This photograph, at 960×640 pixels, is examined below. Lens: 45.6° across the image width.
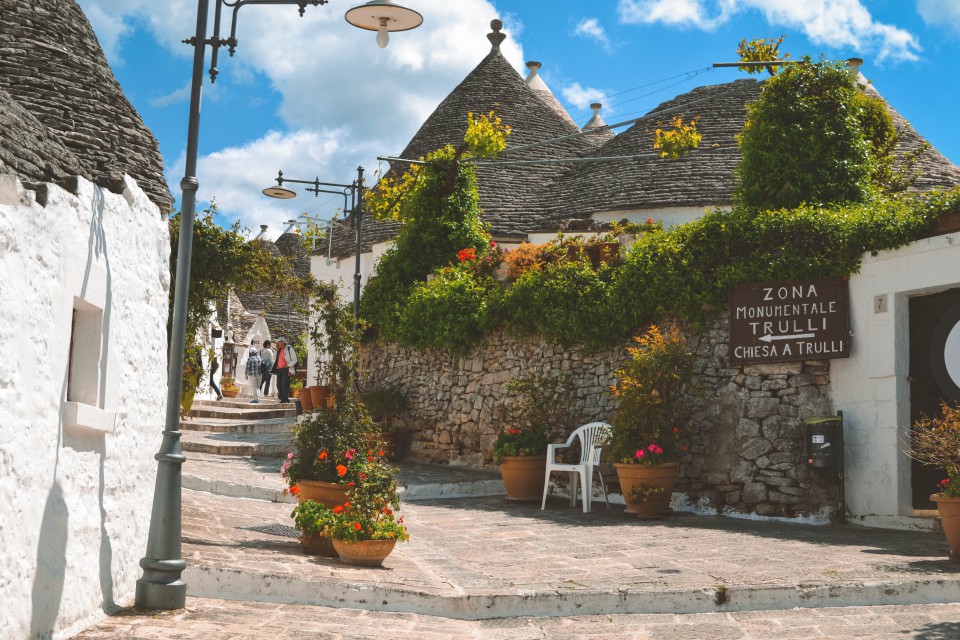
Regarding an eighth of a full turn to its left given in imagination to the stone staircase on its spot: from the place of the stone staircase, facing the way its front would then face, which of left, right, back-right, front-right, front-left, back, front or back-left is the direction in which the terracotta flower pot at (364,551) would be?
front-right

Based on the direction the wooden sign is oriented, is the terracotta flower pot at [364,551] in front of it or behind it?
in front

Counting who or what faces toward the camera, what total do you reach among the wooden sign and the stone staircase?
2

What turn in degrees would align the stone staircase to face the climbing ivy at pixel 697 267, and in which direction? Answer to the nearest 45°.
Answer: approximately 45° to its left

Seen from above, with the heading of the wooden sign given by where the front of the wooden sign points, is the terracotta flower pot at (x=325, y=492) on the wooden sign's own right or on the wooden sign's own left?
on the wooden sign's own right

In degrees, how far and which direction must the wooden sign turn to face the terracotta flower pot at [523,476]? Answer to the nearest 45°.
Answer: approximately 90° to its right

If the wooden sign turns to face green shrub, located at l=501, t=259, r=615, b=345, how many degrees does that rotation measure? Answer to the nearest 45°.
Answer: approximately 135° to its right

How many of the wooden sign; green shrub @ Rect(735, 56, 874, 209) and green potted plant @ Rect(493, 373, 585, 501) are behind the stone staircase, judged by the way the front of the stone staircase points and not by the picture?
0

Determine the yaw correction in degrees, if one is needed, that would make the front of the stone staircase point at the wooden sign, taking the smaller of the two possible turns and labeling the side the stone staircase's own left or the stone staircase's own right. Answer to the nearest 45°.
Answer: approximately 45° to the stone staircase's own left

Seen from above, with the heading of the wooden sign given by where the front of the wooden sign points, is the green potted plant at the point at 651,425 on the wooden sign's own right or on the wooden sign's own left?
on the wooden sign's own right

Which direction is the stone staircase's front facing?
toward the camera

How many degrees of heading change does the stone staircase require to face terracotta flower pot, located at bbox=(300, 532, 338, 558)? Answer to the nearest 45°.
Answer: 0° — it already faces it

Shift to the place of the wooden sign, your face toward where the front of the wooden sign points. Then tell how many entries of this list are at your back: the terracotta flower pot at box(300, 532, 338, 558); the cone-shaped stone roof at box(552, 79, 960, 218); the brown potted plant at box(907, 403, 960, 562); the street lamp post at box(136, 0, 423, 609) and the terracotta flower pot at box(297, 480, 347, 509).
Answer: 1
